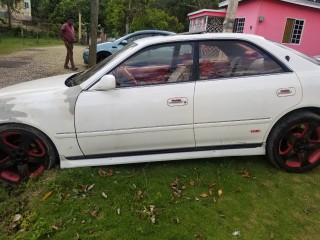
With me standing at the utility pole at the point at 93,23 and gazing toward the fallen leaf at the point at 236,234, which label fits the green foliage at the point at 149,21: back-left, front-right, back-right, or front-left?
back-left

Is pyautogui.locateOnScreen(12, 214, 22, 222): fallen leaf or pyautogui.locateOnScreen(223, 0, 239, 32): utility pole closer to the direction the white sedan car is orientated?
the fallen leaf

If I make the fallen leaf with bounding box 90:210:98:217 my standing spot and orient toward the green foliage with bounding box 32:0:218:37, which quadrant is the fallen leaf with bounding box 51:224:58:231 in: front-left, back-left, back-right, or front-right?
back-left

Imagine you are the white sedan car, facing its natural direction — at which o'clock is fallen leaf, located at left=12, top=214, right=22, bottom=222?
The fallen leaf is roughly at 11 o'clock from the white sedan car.

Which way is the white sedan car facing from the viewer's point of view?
to the viewer's left

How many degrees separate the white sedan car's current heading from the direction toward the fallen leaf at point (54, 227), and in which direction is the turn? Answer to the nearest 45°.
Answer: approximately 45° to its left

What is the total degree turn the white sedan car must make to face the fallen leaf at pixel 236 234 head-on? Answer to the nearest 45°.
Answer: approximately 135° to its left

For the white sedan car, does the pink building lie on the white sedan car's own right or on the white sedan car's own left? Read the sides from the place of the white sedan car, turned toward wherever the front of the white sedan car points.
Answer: on the white sedan car's own right

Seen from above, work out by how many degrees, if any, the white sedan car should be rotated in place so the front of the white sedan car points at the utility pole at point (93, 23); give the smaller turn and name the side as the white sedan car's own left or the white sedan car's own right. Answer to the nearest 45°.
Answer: approximately 45° to the white sedan car's own right

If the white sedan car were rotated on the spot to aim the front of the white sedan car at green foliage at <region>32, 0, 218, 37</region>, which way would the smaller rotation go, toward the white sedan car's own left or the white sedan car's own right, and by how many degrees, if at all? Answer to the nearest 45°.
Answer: approximately 90° to the white sedan car's own right
